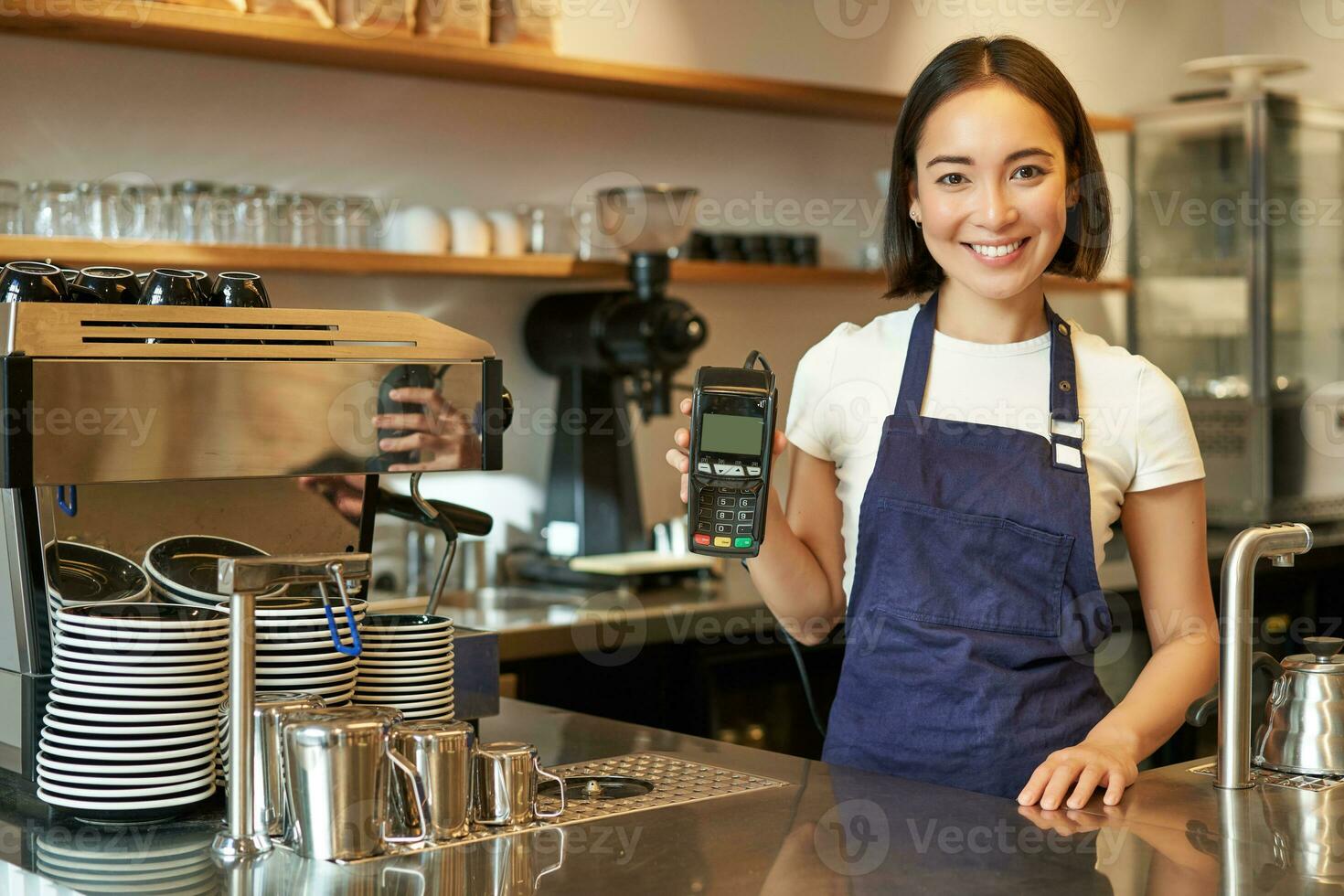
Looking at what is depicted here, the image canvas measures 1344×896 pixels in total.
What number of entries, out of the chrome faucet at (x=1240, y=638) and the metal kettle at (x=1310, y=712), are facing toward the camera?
0

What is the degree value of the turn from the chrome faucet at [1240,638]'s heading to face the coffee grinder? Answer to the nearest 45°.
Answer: approximately 135° to its left

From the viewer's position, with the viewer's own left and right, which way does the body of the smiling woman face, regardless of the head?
facing the viewer

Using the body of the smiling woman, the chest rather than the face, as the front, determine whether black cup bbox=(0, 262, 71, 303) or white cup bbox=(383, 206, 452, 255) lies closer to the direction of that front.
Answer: the black cup

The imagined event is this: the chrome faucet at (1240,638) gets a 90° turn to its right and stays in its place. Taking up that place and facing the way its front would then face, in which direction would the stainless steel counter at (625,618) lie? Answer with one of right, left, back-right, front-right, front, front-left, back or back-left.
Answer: back-right

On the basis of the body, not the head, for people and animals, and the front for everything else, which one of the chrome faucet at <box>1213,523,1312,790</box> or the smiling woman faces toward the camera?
the smiling woman

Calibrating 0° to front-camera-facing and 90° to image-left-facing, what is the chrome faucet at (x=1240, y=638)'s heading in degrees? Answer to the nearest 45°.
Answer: approximately 270°

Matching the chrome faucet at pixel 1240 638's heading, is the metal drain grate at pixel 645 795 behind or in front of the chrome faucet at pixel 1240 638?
behind

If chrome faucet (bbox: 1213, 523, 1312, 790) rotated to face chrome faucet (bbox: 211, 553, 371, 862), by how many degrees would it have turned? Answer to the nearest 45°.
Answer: approximately 135° to its right
